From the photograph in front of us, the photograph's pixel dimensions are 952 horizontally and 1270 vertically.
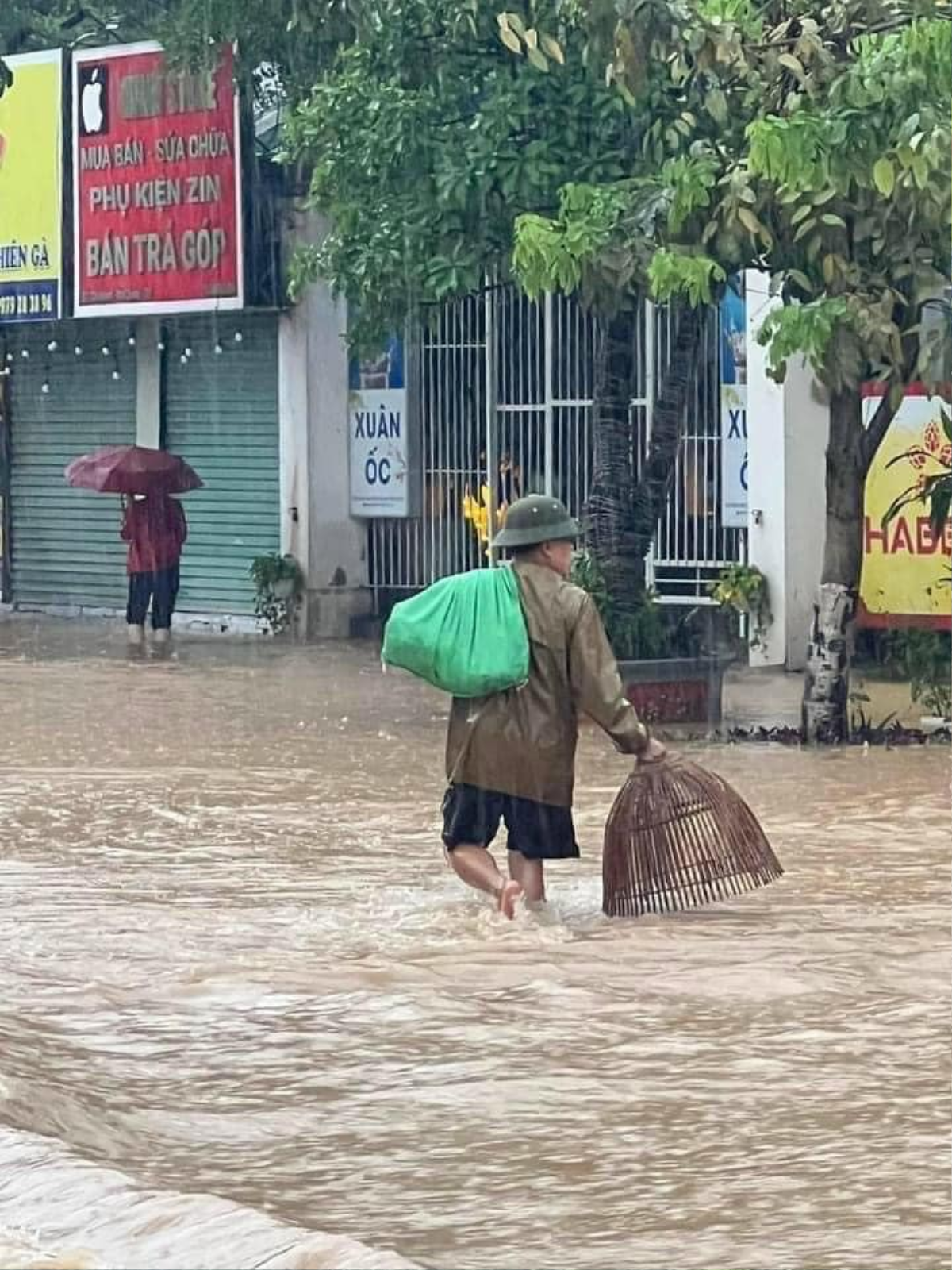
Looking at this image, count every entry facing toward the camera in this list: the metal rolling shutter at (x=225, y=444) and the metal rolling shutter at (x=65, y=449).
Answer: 2

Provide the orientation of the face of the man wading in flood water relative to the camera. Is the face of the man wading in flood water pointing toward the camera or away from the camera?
away from the camera

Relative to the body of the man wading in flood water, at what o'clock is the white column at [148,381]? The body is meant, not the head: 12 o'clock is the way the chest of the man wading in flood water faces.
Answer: The white column is roughly at 10 o'clock from the man wading in flood water.

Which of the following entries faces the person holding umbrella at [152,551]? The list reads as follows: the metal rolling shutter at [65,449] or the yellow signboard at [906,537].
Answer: the metal rolling shutter

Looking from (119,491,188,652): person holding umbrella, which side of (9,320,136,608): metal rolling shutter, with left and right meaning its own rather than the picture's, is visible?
front

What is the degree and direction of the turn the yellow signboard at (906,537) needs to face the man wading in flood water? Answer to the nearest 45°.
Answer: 0° — it already faces them

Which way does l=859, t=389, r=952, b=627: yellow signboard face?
toward the camera

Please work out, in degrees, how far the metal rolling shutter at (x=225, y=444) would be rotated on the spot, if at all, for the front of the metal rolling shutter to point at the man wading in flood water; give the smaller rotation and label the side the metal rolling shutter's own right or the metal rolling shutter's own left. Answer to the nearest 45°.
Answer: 0° — it already faces them

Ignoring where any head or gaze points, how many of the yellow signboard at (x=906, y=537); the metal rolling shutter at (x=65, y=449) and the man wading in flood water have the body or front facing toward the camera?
2

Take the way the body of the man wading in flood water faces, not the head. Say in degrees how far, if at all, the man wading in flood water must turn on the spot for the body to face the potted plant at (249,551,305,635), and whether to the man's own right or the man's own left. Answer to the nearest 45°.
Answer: approximately 45° to the man's own left

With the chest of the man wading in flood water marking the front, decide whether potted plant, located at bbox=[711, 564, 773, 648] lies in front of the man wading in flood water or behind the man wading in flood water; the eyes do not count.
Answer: in front

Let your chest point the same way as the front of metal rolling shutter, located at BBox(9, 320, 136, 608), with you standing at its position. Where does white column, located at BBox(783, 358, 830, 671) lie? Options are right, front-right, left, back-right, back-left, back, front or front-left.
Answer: front-left
